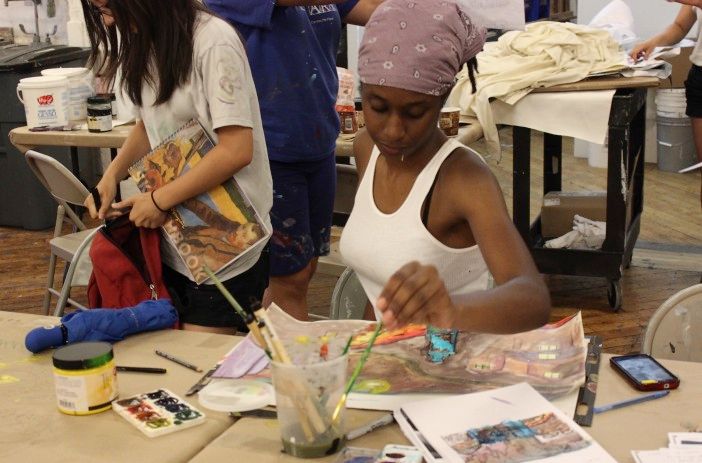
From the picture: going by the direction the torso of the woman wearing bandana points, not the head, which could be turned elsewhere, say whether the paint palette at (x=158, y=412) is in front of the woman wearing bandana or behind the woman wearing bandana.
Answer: in front

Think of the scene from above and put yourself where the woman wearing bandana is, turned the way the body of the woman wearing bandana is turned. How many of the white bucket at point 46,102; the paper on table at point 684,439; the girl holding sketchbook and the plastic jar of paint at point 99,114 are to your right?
3

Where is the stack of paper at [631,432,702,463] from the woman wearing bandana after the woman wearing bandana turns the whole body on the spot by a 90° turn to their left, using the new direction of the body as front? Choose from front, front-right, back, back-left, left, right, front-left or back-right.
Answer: front

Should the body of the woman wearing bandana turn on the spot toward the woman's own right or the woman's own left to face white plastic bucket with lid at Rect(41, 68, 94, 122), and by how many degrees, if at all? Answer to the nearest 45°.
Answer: approximately 90° to the woman's own right

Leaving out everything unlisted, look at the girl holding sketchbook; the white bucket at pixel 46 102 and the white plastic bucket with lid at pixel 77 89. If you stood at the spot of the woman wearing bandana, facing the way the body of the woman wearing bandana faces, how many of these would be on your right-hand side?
3

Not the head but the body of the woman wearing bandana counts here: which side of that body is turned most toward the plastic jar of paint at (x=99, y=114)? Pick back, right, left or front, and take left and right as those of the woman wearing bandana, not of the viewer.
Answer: right

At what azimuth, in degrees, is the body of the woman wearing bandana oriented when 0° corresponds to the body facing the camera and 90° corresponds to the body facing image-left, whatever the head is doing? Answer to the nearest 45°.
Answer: approximately 45°

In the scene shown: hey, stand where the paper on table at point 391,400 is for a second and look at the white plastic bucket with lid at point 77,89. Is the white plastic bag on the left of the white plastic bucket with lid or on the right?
right

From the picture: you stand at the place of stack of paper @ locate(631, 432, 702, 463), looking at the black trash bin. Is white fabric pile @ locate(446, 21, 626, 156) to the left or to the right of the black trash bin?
right
